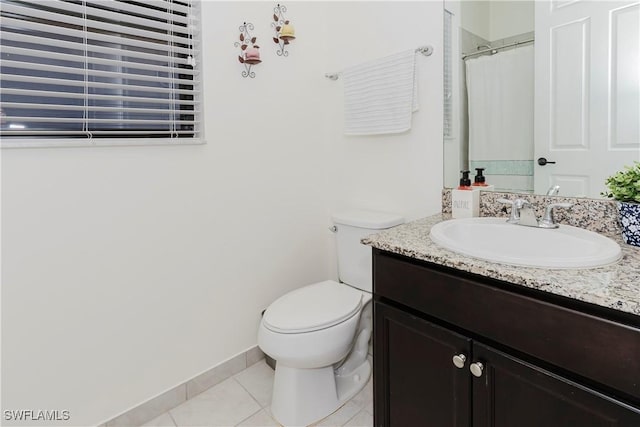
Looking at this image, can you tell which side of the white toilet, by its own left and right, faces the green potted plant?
left

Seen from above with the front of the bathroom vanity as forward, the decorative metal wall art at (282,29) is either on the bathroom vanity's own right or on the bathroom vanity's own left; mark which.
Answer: on the bathroom vanity's own right

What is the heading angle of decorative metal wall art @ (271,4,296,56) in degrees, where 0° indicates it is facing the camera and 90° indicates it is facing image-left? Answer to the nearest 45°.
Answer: approximately 315°

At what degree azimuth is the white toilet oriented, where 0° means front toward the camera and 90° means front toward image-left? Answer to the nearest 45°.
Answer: approximately 45°

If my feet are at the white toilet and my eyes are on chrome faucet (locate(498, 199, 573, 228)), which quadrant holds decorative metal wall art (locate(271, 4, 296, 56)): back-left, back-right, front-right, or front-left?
back-left

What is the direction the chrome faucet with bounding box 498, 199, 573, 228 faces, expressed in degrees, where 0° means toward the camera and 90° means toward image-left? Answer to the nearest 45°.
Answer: approximately 45°
